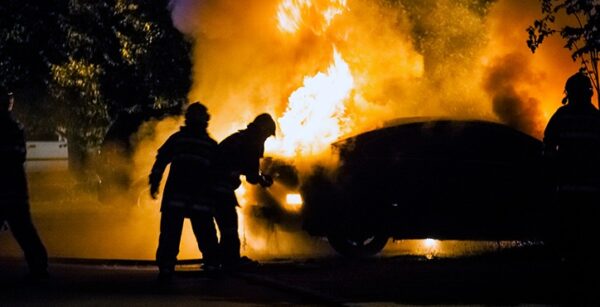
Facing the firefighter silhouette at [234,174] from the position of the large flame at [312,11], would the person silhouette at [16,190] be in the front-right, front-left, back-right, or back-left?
front-right

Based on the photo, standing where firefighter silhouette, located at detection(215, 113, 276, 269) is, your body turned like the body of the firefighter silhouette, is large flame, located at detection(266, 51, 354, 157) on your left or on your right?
on your left

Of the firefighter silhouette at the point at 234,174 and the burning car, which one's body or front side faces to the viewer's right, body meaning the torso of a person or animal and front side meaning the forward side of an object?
the firefighter silhouette

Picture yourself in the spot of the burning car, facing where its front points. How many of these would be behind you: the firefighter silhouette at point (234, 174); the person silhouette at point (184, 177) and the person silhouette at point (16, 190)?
0

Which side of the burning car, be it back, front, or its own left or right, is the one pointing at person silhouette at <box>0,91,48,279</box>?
front

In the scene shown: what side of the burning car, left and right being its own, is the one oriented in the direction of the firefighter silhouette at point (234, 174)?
front

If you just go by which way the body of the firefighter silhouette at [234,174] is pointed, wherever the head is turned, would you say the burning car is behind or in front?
in front

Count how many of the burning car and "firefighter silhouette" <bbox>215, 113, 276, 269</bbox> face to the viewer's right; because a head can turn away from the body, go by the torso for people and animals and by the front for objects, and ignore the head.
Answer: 1

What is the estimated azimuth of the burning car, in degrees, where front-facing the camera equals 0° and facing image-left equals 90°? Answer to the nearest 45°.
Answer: approximately 45°

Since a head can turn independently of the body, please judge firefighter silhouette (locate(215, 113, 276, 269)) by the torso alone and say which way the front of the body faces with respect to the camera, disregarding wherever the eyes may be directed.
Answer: to the viewer's right

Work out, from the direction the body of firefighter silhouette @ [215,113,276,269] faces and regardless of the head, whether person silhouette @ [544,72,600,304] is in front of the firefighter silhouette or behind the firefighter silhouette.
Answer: in front
